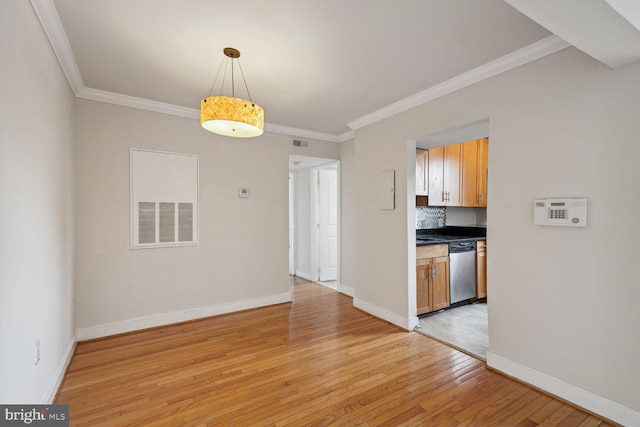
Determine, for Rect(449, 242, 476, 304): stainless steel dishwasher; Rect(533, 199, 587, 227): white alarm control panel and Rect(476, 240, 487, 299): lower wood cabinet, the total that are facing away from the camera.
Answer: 0

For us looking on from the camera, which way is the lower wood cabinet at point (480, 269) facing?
facing the viewer and to the right of the viewer

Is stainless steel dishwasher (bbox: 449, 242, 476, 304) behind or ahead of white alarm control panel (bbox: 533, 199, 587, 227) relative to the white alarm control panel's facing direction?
behind

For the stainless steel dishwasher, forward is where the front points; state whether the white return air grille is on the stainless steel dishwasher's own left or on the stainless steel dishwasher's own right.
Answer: on the stainless steel dishwasher's own right

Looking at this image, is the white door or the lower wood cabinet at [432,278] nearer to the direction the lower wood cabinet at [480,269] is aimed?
the lower wood cabinet

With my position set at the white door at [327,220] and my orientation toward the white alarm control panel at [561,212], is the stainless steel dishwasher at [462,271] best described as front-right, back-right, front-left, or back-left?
front-left

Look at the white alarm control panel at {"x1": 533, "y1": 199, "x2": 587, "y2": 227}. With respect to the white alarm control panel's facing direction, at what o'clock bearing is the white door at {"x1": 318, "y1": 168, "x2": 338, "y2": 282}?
The white door is roughly at 4 o'clock from the white alarm control panel.

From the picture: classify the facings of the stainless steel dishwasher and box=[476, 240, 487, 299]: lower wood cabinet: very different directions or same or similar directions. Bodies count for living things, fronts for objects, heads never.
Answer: same or similar directions

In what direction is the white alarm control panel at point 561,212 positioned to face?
toward the camera

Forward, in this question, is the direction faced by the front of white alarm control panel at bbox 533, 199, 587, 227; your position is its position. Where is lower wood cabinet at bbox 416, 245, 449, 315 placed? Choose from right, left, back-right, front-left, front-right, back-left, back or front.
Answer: back-right

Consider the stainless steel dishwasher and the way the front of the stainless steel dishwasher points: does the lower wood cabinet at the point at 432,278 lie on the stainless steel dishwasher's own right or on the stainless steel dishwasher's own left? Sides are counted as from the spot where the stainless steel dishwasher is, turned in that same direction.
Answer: on the stainless steel dishwasher's own right

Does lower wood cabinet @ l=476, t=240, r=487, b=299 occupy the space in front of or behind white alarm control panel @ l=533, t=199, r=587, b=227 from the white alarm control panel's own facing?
behind
